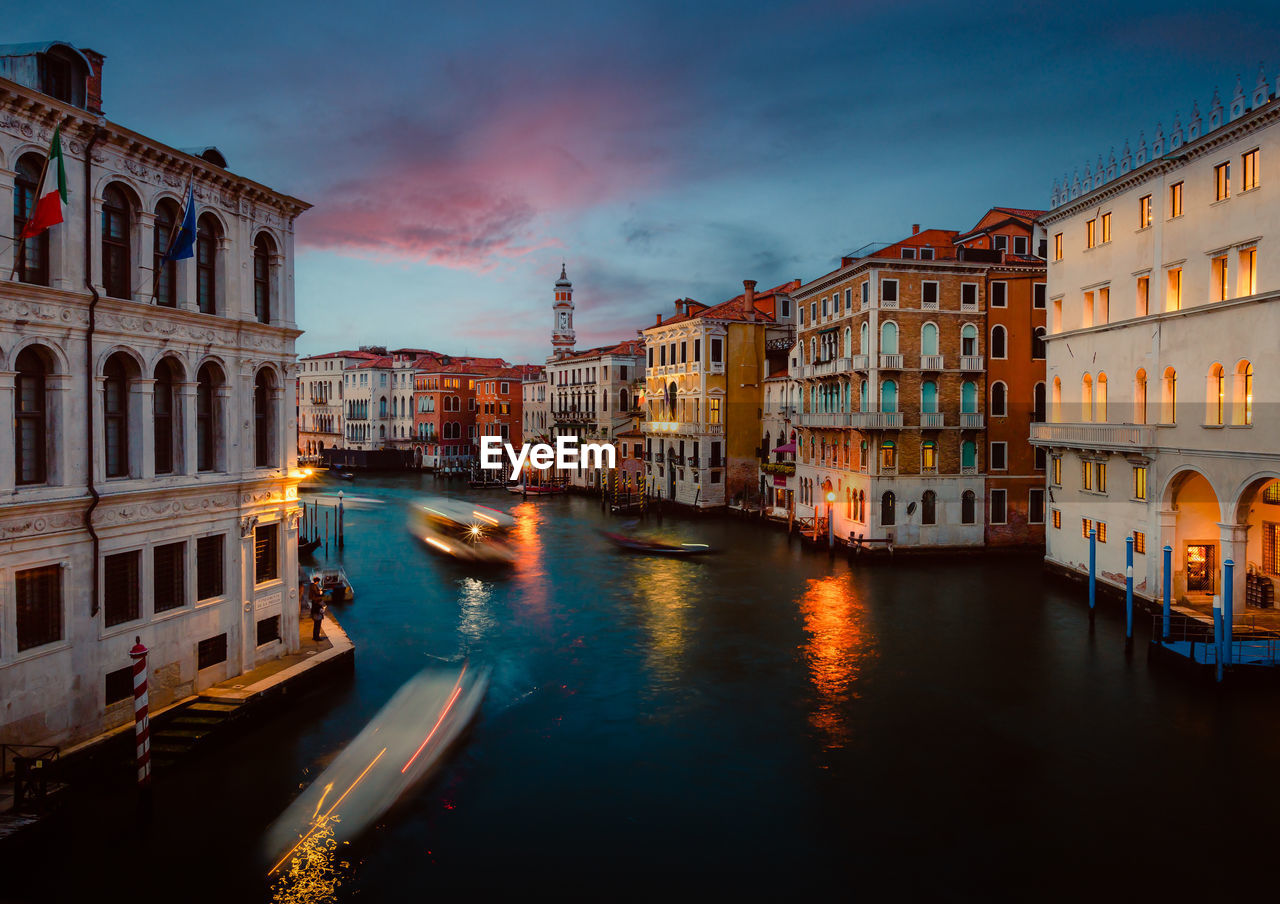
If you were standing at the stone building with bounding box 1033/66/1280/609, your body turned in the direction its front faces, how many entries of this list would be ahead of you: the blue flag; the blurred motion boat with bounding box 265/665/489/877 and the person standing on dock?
3

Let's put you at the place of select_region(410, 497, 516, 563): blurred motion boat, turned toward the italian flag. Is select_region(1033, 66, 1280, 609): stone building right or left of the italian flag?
left

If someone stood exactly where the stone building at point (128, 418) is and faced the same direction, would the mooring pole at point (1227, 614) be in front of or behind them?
in front

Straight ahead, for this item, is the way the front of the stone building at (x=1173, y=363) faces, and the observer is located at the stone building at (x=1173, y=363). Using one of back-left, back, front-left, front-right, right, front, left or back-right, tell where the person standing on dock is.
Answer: front

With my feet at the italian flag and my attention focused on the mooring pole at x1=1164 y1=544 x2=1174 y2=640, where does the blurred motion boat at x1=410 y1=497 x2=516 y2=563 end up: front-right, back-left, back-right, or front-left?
front-left
